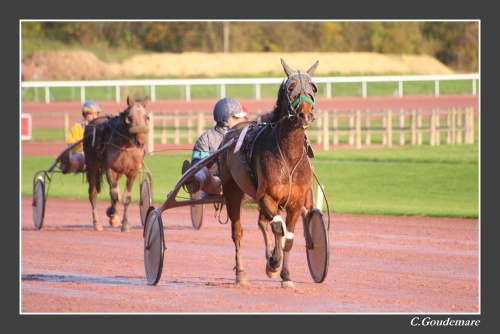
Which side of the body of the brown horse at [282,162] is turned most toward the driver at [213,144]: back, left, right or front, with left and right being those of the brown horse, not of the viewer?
back

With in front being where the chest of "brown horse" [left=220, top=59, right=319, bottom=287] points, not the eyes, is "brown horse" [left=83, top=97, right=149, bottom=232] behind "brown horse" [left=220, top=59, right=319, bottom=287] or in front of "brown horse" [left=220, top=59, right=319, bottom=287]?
behind

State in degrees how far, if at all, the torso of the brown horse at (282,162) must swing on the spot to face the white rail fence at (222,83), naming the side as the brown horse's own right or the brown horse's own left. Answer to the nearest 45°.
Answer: approximately 135° to the brown horse's own left

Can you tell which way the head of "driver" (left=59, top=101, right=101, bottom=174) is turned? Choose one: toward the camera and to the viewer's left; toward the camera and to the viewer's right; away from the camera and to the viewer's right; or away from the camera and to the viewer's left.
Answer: toward the camera and to the viewer's right

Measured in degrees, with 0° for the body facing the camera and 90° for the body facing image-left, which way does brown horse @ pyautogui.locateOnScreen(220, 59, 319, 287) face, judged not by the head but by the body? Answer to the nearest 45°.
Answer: approximately 315°
